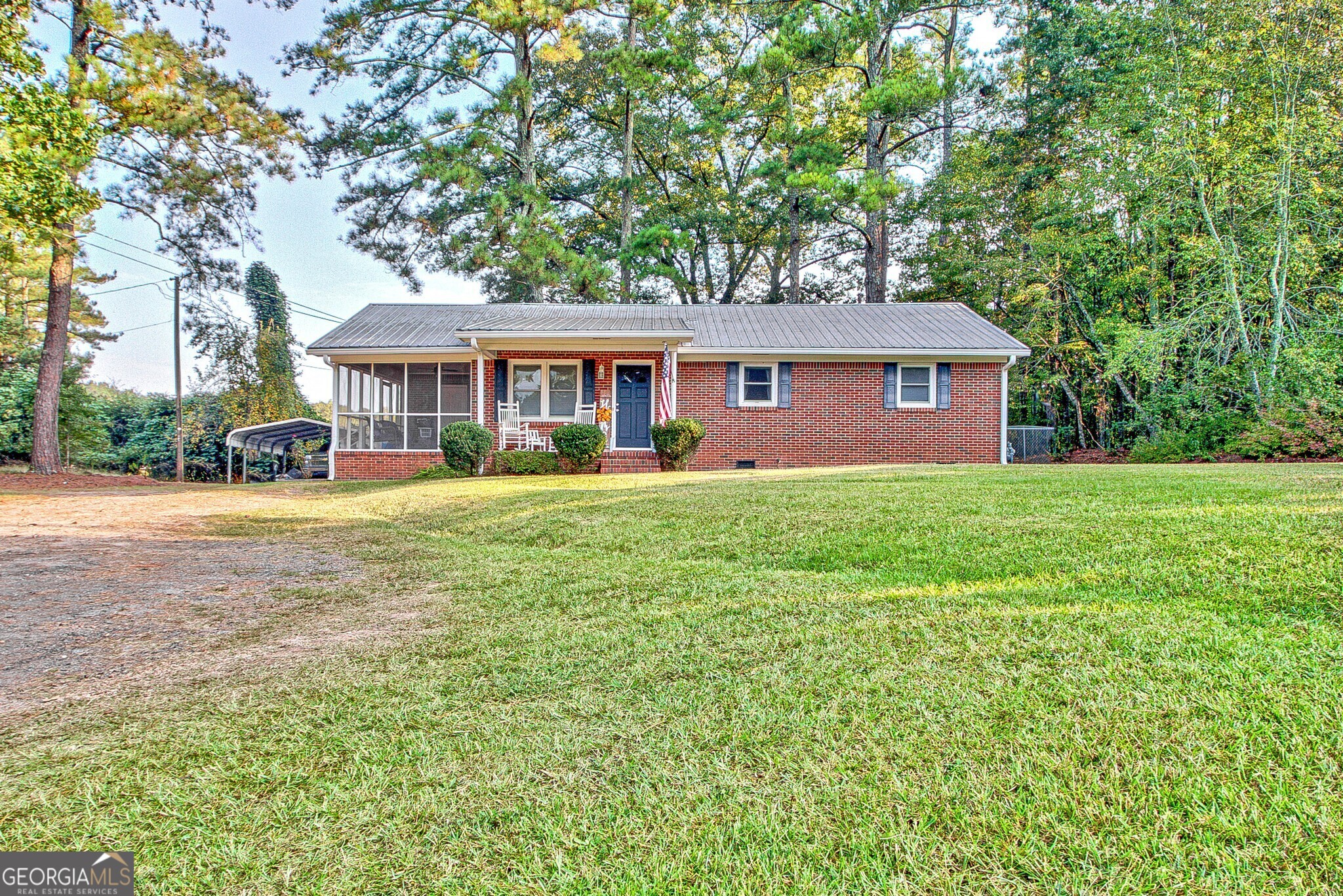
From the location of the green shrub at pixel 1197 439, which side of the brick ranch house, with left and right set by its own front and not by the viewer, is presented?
left

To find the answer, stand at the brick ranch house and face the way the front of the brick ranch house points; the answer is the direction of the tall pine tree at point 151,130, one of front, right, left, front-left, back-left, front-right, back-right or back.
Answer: right

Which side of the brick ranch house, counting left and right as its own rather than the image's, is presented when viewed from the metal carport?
right

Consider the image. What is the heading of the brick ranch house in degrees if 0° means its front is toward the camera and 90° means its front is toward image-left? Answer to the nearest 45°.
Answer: approximately 0°

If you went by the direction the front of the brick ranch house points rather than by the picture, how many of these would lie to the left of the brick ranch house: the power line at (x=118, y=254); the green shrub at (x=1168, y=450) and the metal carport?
1

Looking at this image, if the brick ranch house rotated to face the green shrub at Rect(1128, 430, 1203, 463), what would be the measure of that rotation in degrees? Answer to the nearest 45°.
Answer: approximately 90° to its left

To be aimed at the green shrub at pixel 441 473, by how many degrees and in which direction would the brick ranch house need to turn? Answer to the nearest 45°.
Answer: approximately 90° to its right

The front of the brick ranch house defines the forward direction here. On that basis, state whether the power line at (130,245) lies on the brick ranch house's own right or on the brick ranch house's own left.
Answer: on the brick ranch house's own right
